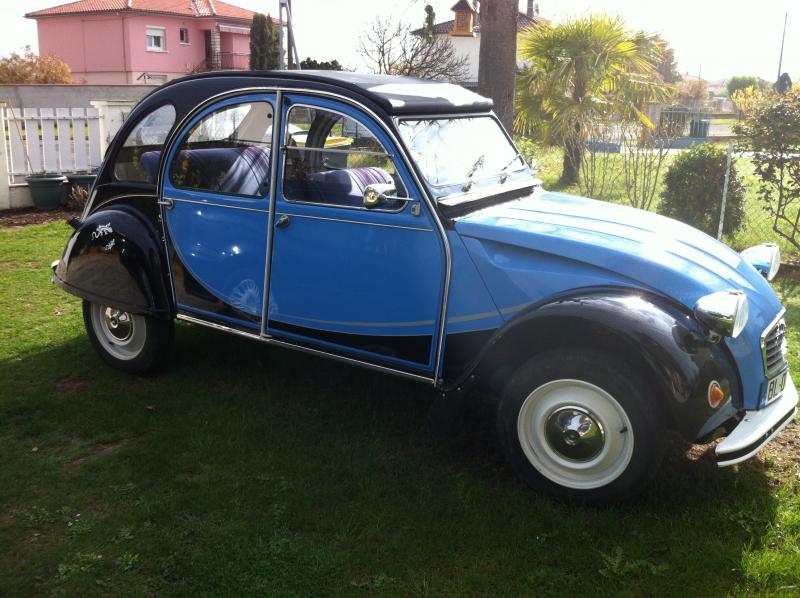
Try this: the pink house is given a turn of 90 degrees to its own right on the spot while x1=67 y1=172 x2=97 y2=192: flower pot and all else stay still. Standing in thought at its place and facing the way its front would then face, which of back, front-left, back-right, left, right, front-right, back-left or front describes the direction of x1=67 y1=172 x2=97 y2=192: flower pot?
front-left

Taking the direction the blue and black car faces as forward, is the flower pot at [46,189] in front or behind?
behind

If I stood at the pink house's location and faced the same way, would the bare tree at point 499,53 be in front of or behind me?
in front

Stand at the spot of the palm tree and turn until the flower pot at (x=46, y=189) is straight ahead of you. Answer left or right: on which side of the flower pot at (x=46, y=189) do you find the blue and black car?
left

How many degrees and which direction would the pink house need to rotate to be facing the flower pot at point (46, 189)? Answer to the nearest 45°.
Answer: approximately 45° to its right

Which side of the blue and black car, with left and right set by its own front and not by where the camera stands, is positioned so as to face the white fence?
back

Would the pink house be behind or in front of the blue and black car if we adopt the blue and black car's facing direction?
behind

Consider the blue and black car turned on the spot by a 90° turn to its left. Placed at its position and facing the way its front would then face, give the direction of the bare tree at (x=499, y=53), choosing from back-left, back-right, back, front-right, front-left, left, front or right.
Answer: front-left

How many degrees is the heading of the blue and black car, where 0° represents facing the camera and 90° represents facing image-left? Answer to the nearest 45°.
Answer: approximately 315°

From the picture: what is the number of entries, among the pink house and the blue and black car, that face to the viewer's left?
0

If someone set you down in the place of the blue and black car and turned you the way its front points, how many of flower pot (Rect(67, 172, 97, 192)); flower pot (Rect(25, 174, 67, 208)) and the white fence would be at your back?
3

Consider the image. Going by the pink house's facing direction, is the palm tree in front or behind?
in front
